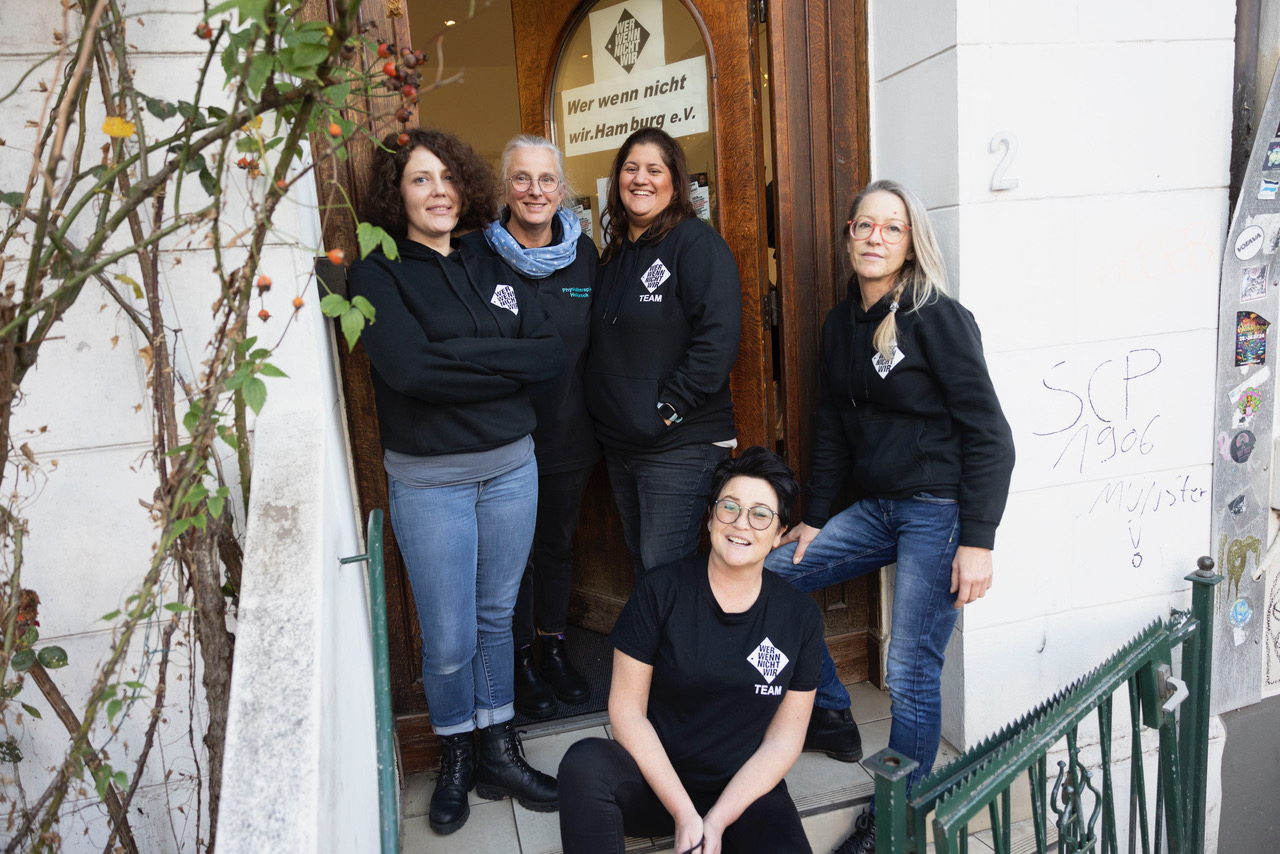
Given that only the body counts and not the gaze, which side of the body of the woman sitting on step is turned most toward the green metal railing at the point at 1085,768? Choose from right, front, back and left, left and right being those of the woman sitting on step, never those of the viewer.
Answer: left

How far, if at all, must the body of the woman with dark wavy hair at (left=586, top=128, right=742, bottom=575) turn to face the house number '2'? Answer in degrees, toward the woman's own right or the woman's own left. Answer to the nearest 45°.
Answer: approximately 135° to the woman's own left

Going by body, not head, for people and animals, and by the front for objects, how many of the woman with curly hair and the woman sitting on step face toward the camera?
2

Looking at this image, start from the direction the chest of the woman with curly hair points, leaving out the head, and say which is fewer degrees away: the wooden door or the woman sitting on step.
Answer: the woman sitting on step

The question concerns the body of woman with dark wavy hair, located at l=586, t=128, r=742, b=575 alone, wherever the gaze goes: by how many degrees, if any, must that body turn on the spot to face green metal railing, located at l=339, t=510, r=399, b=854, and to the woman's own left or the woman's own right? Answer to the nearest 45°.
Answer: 0° — they already face it

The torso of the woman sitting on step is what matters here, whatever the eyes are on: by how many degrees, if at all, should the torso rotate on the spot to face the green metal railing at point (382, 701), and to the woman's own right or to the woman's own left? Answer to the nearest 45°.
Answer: approximately 45° to the woman's own right

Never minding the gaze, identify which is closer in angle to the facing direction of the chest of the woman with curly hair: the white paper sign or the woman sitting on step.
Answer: the woman sitting on step

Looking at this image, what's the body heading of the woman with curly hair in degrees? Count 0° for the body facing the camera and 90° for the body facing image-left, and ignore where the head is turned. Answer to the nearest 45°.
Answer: approximately 0°

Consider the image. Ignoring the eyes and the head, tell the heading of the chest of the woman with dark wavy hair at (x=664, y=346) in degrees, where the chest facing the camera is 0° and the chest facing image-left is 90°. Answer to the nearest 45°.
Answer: approximately 45°

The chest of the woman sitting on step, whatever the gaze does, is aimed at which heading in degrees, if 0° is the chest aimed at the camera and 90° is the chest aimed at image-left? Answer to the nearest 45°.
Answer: approximately 0°

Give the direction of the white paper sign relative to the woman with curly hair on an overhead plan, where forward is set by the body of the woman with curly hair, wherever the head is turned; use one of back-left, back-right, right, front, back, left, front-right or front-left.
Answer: back-left
